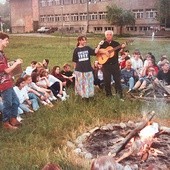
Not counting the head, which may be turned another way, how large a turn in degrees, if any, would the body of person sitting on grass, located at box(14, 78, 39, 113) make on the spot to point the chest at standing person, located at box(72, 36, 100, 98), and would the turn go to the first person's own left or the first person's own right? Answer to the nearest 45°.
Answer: approximately 45° to the first person's own left

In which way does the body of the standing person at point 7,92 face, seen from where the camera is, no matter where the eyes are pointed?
to the viewer's right

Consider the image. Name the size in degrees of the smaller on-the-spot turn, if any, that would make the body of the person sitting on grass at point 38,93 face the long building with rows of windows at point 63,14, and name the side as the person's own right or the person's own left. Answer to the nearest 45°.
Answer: approximately 135° to the person's own left

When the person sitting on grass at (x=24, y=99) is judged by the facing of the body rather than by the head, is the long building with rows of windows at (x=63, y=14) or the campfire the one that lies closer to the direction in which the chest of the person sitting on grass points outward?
the campfire

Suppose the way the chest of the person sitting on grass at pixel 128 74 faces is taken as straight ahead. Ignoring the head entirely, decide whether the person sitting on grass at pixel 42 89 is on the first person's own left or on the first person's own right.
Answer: on the first person's own right

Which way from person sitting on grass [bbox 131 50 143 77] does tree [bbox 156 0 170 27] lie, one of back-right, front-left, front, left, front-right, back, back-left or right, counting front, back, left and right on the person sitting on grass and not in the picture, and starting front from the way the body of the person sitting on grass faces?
back

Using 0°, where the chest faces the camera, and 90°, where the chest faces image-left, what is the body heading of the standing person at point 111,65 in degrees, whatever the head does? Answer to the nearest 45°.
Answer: approximately 0°

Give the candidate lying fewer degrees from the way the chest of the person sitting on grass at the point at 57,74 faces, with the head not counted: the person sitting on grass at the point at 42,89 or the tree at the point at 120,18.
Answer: the person sitting on grass

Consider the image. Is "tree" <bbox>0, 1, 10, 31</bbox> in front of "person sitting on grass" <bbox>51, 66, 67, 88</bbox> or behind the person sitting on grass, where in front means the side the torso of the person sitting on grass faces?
behind

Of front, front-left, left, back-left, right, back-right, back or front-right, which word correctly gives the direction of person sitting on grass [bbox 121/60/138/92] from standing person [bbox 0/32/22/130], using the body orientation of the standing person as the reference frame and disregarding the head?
front-left
